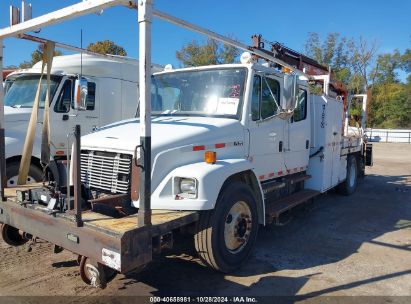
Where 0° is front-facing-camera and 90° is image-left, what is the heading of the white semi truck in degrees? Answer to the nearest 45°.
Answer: approximately 45°

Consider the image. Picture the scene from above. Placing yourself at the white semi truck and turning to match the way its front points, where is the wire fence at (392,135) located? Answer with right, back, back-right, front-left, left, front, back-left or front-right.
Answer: back

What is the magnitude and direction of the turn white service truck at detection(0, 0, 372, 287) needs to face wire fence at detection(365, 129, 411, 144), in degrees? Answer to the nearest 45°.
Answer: approximately 180°

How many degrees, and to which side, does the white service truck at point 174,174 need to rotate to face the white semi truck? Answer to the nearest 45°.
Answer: approximately 90° to its right

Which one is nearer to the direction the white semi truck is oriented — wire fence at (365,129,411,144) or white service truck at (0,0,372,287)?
the white service truck

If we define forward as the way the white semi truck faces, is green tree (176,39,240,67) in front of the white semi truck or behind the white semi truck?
behind

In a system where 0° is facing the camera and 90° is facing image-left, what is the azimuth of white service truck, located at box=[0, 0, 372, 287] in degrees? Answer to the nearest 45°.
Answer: approximately 45°

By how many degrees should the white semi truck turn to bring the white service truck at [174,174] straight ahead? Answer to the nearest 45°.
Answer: approximately 45° to its left

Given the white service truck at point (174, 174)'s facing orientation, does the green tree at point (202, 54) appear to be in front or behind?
behind
